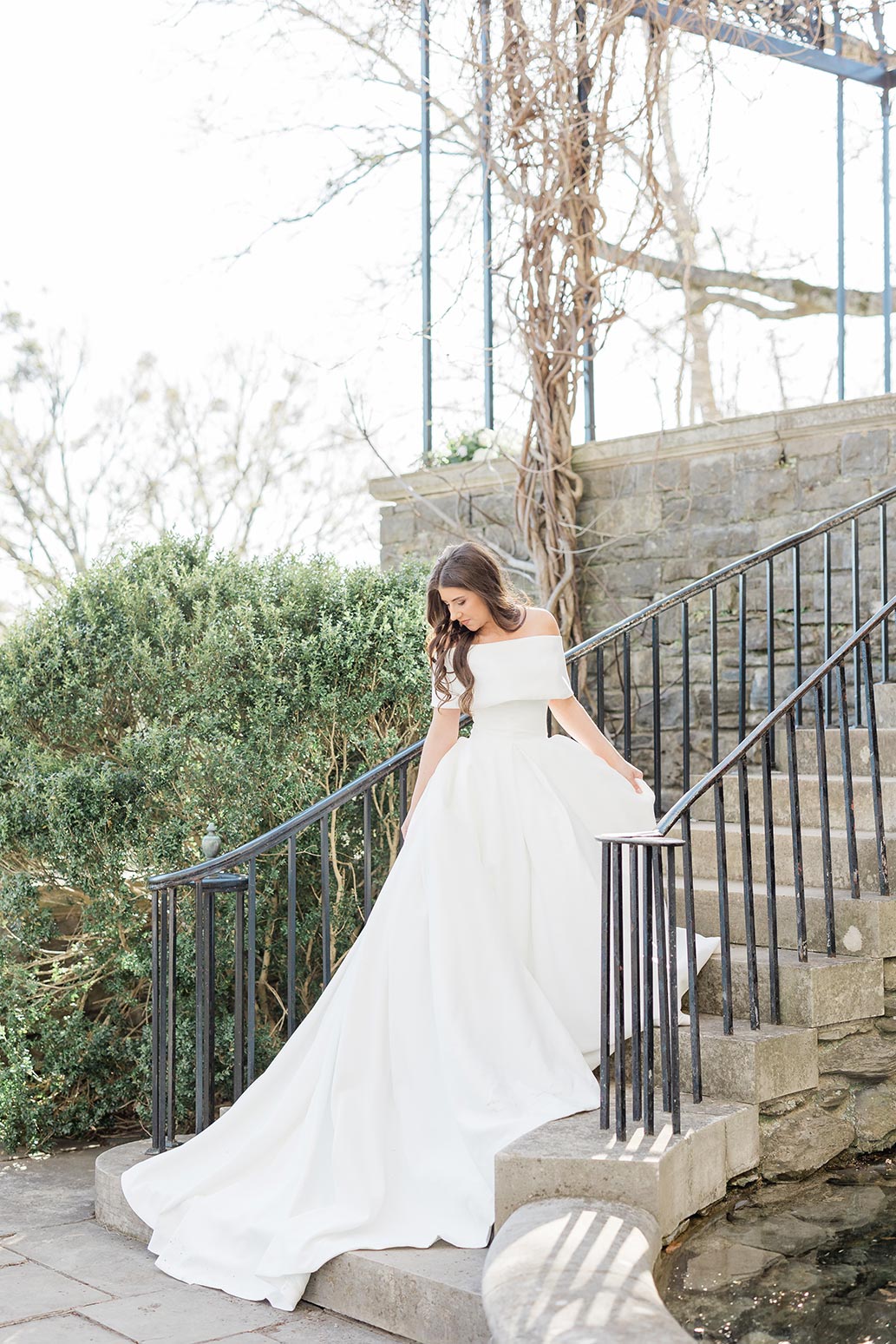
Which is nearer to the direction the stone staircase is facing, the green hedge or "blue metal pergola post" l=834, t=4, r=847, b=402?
the green hedge

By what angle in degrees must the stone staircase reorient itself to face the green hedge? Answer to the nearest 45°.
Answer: approximately 90° to its right

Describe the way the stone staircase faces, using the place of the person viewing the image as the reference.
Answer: facing the viewer and to the left of the viewer

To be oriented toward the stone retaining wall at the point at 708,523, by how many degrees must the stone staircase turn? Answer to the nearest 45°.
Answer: approximately 135° to its right

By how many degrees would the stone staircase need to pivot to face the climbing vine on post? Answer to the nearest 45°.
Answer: approximately 135° to its right

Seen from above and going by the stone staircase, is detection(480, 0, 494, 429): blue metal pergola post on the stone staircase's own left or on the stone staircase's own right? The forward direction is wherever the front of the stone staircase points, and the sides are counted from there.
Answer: on the stone staircase's own right

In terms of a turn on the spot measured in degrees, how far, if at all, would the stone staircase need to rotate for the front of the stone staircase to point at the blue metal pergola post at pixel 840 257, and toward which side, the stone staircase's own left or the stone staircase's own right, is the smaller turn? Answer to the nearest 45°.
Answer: approximately 135° to the stone staircase's own right
